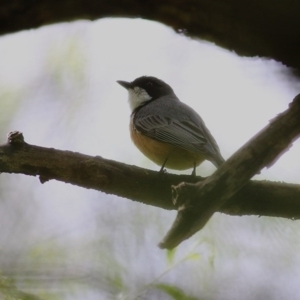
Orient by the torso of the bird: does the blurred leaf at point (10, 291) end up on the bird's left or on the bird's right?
on the bird's left

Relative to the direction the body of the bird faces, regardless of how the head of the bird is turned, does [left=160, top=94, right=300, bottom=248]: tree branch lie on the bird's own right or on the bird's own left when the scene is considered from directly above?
on the bird's own left

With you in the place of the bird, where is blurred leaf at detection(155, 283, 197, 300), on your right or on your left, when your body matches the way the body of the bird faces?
on your left

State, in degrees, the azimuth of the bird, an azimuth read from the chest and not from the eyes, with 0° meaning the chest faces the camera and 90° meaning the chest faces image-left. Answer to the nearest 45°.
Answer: approximately 90°
